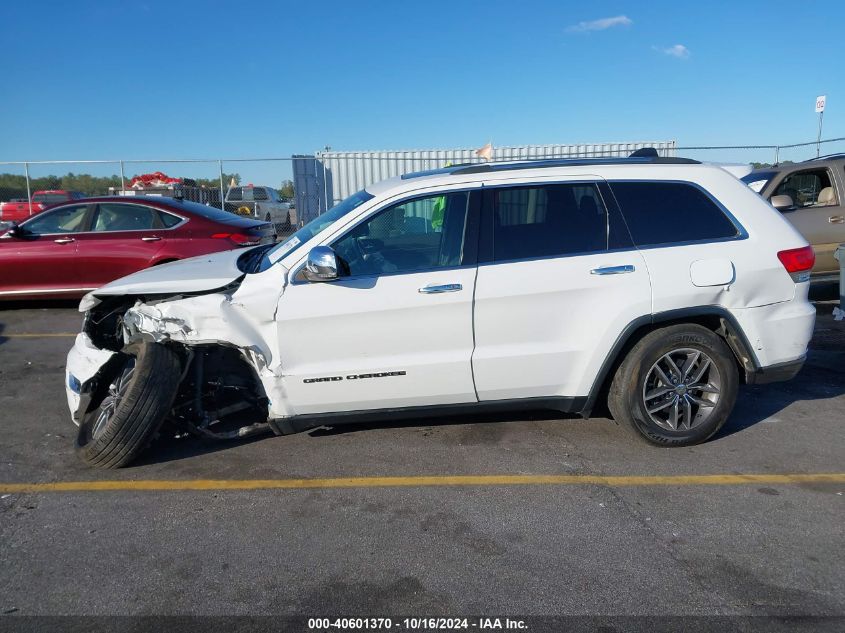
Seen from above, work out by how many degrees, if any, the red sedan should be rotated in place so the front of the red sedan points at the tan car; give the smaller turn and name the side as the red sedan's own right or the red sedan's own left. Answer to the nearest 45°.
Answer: approximately 135° to the red sedan's own left

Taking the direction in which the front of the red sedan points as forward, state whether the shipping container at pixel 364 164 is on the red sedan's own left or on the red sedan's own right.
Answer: on the red sedan's own right

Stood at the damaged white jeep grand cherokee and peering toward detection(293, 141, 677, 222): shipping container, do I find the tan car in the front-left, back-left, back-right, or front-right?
front-right

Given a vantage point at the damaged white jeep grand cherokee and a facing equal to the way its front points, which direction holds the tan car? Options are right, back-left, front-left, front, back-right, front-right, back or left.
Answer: back-right

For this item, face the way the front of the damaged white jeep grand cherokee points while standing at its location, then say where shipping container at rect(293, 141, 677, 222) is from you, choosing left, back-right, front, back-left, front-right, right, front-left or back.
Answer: right

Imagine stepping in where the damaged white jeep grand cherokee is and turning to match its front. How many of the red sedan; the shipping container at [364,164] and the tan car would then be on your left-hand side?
0

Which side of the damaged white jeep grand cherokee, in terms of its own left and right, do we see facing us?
left

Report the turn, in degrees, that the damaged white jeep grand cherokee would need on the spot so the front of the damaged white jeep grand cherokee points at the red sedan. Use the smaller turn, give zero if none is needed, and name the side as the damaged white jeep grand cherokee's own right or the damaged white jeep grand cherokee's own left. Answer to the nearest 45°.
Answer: approximately 45° to the damaged white jeep grand cherokee's own right

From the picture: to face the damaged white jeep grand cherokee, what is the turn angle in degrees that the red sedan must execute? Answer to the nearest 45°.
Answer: approximately 90° to its left

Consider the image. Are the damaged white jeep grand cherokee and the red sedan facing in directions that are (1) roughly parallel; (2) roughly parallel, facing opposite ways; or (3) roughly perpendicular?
roughly parallel

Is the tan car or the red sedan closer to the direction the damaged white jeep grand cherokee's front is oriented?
the red sedan

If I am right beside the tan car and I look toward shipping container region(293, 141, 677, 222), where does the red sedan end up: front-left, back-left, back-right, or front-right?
front-left

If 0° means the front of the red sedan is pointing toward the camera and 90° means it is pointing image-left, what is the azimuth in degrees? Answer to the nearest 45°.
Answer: approximately 90°

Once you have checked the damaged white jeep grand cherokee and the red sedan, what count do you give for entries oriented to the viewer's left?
2
